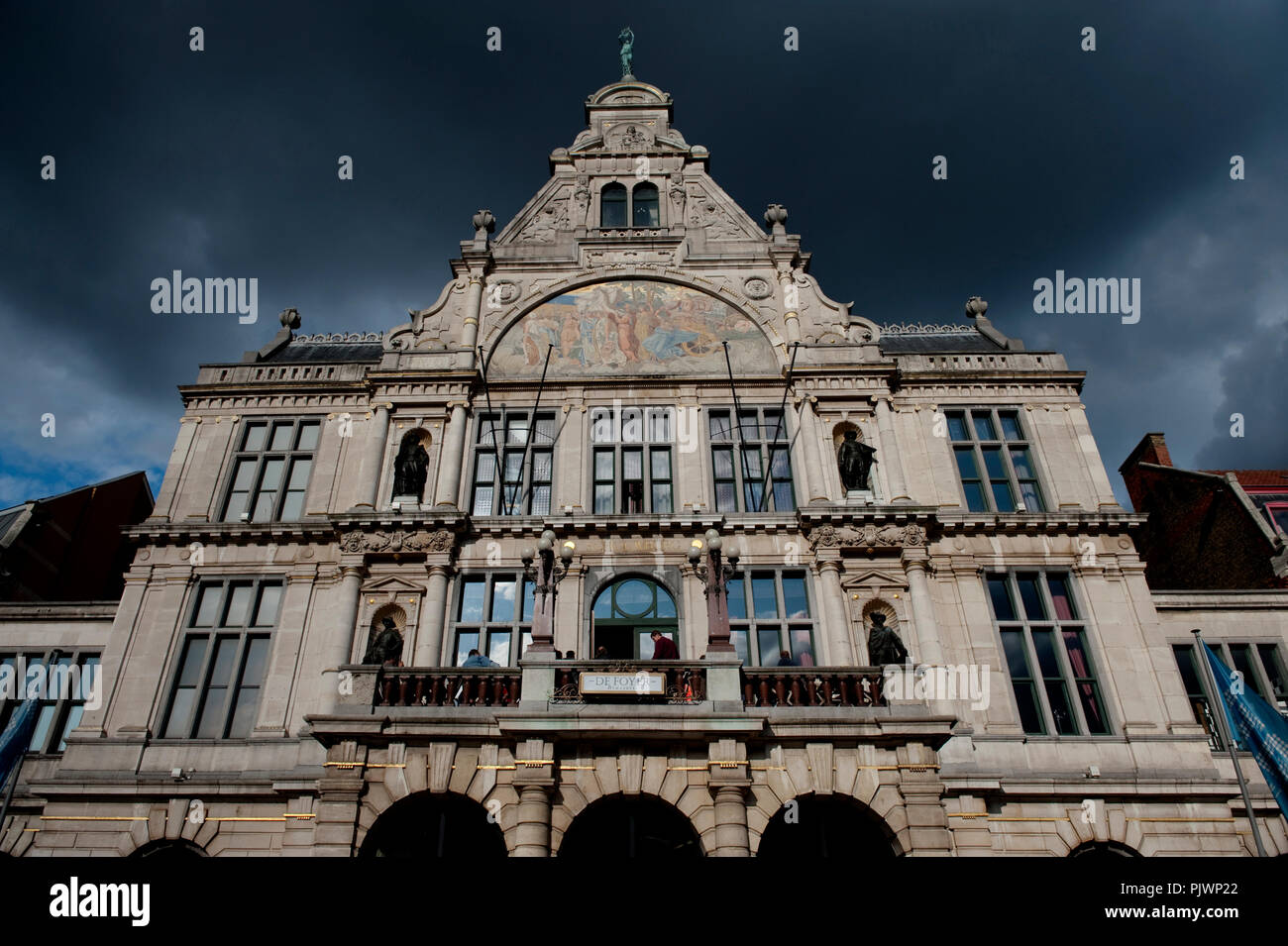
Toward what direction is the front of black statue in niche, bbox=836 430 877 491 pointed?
toward the camera

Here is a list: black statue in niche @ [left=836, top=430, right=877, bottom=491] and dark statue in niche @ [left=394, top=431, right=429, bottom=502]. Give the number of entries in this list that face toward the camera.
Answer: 2

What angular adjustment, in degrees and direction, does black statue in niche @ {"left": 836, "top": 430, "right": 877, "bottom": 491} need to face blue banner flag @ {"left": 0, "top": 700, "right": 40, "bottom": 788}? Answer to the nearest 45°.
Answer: approximately 90° to its right

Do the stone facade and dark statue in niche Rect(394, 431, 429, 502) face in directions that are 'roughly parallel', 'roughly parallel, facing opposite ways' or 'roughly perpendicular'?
roughly parallel

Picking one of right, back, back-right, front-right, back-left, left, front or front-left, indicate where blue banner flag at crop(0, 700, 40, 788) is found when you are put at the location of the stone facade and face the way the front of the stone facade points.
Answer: right

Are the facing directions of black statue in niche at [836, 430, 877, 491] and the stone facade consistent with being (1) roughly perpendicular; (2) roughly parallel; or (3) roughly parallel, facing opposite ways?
roughly parallel

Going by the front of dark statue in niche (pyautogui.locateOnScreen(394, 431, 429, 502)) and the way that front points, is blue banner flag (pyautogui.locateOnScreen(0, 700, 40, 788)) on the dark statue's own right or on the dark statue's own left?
on the dark statue's own right

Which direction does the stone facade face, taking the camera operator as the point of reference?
facing the viewer

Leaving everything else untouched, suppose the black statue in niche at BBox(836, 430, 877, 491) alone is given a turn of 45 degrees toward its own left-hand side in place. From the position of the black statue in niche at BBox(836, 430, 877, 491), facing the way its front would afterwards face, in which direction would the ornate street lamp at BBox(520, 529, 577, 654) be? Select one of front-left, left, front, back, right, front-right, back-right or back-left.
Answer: right

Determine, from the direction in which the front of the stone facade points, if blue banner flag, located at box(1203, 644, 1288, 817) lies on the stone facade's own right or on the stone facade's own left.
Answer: on the stone facade's own left

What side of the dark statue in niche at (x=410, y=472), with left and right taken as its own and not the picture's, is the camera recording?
front
